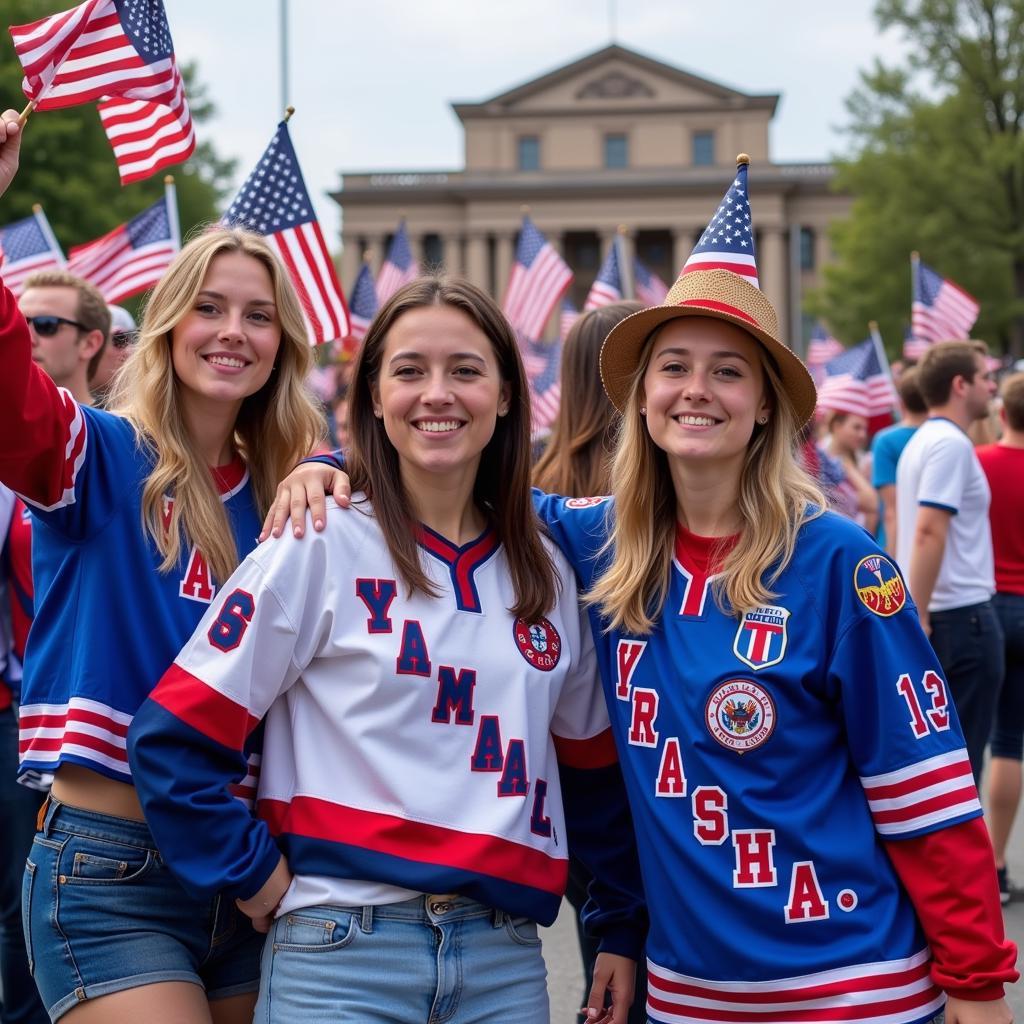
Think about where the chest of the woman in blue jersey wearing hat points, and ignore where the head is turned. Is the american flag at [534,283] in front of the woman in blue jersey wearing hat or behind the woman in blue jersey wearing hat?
behind

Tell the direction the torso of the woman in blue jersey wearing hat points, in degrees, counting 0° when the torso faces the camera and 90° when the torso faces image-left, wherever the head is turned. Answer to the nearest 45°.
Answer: approximately 0°

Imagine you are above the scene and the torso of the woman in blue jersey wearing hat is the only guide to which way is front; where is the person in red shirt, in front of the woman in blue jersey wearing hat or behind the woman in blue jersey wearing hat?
behind

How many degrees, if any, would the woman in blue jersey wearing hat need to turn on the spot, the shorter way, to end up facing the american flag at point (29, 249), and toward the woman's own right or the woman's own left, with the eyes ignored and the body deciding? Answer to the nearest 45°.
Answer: approximately 135° to the woman's own right

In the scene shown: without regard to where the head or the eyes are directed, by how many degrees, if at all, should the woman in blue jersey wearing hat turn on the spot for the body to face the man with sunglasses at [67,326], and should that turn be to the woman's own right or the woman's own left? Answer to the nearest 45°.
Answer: approximately 135° to the woman's own right

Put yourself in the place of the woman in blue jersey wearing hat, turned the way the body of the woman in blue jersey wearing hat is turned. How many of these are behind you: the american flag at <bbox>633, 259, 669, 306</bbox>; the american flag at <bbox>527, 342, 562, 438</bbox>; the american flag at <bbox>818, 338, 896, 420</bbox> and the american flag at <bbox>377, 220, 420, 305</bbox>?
4

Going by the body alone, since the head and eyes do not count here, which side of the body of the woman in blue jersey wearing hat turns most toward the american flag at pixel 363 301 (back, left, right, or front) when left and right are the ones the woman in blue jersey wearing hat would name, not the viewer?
back

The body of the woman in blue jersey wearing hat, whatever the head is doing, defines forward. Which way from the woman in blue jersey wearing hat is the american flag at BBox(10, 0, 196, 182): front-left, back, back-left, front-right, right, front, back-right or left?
back-right

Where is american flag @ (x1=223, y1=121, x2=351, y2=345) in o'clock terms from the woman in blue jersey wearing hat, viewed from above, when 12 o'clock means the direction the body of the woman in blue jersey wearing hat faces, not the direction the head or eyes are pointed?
The american flag is roughly at 5 o'clock from the woman in blue jersey wearing hat.

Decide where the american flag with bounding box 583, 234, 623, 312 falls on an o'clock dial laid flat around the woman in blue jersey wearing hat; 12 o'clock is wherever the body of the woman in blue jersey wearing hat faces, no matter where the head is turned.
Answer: The american flag is roughly at 6 o'clock from the woman in blue jersey wearing hat.
